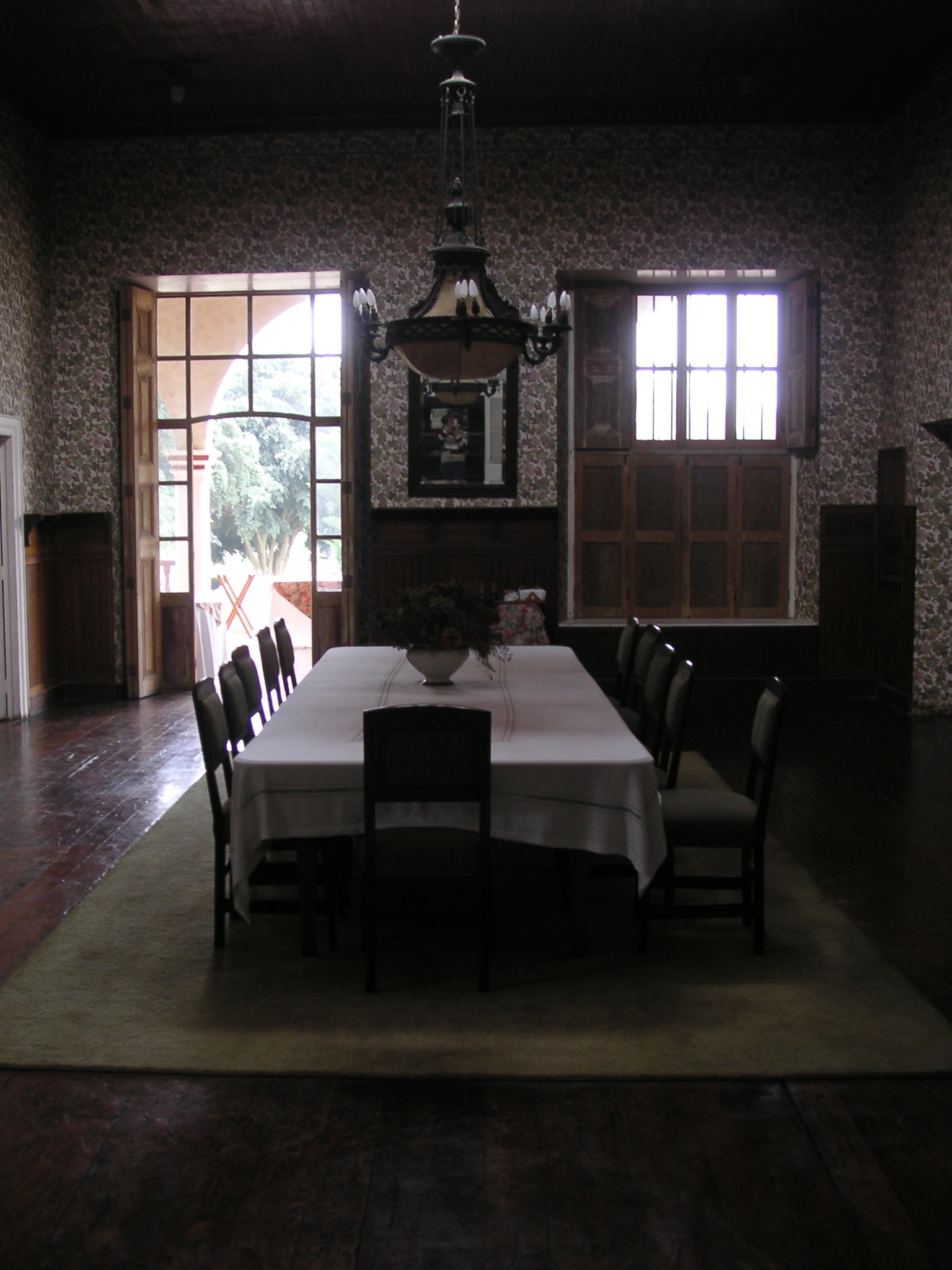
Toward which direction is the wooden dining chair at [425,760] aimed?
away from the camera

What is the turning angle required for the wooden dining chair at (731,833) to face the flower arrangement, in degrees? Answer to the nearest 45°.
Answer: approximately 45° to its right

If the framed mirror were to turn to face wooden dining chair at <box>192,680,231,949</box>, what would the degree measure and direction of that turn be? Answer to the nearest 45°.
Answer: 0° — it already faces it

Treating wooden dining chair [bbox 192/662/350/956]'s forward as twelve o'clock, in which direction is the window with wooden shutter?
The window with wooden shutter is roughly at 10 o'clock from the wooden dining chair.

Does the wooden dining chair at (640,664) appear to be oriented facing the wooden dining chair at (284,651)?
yes

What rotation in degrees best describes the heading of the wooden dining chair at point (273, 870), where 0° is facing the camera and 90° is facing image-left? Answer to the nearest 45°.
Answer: approximately 270°

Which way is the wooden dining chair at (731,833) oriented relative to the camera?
to the viewer's left

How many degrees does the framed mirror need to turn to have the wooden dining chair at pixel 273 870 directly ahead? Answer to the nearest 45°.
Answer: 0° — it already faces it

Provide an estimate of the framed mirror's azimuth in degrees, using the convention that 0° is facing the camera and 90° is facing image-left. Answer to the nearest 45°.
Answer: approximately 0°

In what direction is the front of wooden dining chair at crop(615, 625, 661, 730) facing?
to the viewer's left

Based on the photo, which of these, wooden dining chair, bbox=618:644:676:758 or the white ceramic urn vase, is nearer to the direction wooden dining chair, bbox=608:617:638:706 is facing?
the white ceramic urn vase

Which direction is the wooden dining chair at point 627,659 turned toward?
to the viewer's left
